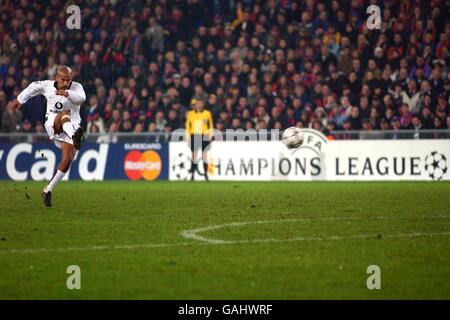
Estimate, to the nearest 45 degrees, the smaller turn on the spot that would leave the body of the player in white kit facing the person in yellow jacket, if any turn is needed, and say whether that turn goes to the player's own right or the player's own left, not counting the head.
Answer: approximately 135° to the player's own left

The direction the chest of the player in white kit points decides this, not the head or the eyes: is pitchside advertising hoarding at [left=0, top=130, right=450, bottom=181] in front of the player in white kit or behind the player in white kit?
behind

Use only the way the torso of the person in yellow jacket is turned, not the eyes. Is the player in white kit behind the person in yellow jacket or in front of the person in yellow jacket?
in front

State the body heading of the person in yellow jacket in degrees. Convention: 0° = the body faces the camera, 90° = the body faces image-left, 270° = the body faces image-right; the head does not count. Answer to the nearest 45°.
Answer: approximately 0°

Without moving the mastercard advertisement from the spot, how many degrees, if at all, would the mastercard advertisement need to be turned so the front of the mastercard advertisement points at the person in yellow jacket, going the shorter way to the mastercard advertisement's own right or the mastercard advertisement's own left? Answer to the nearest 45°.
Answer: approximately 45° to the mastercard advertisement's own left

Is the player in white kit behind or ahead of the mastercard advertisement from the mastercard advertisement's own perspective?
ahead

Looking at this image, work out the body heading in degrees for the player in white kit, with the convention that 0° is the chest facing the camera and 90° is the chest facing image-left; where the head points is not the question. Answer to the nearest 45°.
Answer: approximately 0°
